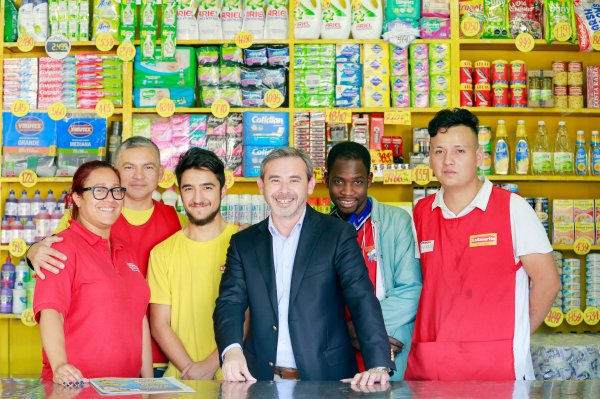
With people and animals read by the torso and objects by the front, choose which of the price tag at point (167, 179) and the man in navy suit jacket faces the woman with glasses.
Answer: the price tag

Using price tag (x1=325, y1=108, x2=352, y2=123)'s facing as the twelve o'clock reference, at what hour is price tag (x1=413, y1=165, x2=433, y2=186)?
price tag (x1=413, y1=165, x2=433, y2=186) is roughly at 9 o'clock from price tag (x1=325, y1=108, x2=352, y2=123).

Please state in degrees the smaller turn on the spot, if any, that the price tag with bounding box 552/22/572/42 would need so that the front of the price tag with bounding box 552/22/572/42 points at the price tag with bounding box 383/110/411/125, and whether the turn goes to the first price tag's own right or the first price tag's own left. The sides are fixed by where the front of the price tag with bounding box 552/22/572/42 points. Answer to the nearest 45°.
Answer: approximately 90° to the first price tag's own right

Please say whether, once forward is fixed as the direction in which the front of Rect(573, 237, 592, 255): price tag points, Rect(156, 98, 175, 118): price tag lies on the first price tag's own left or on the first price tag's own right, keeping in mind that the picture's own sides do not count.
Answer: on the first price tag's own right

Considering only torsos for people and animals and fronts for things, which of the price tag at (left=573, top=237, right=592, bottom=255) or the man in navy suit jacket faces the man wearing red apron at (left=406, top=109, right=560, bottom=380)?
the price tag

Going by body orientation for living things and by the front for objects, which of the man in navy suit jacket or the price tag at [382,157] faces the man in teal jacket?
the price tag

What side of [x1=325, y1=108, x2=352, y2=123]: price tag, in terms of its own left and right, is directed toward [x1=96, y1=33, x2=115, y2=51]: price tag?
right

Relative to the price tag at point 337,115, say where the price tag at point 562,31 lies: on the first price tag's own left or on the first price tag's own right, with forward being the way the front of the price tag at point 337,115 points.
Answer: on the first price tag's own left
